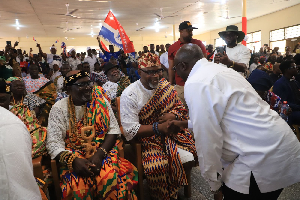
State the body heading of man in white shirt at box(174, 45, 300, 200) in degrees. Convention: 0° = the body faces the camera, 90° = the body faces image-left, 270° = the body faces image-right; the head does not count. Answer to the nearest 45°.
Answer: approximately 135°

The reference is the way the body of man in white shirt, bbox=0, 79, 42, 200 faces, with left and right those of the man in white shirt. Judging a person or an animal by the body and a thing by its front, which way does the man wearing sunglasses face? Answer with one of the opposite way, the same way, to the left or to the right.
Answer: the opposite way

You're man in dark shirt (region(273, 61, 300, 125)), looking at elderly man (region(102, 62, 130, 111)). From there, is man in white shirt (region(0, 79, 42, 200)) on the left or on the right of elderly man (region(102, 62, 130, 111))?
left

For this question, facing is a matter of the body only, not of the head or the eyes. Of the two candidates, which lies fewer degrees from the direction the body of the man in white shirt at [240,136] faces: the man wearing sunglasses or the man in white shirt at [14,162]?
the man wearing sunglasses

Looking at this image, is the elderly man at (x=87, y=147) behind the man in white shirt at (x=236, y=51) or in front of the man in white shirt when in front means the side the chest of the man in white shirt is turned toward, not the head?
in front

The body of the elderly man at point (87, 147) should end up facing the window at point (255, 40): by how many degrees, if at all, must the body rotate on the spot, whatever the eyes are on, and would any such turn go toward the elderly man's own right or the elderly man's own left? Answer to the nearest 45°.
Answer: approximately 90° to the elderly man's own left

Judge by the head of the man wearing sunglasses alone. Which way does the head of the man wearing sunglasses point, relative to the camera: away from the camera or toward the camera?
toward the camera

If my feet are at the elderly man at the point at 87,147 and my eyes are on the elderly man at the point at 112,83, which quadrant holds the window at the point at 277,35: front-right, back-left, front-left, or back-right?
front-right

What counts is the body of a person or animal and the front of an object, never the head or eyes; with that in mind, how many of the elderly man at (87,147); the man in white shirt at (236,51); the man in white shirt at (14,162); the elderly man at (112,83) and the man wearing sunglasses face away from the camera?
1

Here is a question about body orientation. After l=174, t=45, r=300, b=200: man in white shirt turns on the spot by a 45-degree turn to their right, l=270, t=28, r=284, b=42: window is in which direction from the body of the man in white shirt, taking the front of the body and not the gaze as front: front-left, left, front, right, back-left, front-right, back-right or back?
front

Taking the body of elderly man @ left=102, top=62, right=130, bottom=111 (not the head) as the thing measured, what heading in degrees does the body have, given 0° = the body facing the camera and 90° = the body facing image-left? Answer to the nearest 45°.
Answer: approximately 315°

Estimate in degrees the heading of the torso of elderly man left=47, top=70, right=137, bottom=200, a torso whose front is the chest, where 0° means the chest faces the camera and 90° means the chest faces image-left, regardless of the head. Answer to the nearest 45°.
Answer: approximately 315°

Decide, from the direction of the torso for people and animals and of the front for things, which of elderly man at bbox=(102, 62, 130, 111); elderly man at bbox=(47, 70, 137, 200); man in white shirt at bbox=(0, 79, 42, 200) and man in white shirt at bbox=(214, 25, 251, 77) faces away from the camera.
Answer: man in white shirt at bbox=(0, 79, 42, 200)

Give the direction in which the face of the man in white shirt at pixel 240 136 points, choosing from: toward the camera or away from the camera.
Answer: away from the camera

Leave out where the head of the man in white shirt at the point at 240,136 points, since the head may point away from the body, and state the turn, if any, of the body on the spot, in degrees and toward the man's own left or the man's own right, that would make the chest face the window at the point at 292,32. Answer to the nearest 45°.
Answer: approximately 45° to the man's own right

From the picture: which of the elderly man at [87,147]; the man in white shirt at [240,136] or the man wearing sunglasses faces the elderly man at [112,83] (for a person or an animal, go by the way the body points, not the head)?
the man in white shirt

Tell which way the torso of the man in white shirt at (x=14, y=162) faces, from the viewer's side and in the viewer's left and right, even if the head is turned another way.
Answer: facing away from the viewer

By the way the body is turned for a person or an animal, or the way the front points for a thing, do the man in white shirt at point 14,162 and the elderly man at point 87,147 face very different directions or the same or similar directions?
very different directions
